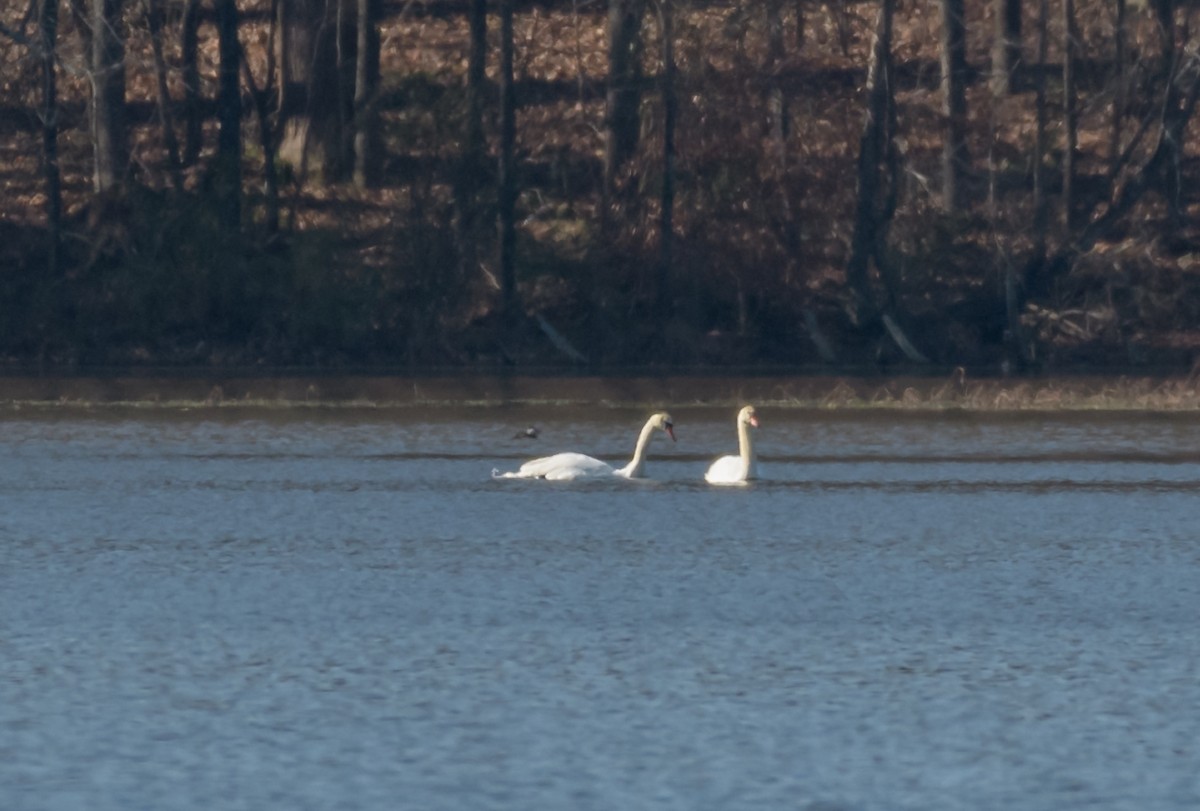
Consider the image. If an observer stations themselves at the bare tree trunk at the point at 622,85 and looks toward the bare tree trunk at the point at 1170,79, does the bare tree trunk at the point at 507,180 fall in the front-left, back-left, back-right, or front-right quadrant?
back-right

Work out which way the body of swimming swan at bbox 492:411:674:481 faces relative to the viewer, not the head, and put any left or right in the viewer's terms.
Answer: facing to the right of the viewer

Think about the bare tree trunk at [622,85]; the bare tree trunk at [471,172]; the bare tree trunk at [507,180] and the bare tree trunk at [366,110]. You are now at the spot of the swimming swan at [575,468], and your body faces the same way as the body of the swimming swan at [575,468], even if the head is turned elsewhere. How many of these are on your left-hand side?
4

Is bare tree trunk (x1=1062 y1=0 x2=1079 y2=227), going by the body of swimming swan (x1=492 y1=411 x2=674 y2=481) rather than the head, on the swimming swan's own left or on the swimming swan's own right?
on the swimming swan's own left

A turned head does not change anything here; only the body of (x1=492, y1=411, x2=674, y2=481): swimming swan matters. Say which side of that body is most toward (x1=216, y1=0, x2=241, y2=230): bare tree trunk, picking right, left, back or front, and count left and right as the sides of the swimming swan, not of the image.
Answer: left

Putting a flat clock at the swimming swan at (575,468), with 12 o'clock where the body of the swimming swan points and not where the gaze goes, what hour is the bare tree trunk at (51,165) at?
The bare tree trunk is roughly at 8 o'clock from the swimming swan.

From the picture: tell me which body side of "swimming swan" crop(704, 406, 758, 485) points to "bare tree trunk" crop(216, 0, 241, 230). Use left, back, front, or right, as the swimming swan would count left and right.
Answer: back

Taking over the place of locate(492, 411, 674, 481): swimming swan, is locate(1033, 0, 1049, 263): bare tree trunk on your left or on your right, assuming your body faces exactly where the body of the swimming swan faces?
on your left

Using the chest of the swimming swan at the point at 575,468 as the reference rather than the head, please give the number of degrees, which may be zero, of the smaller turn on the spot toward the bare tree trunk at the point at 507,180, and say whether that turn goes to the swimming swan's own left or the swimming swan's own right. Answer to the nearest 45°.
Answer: approximately 90° to the swimming swan's own left

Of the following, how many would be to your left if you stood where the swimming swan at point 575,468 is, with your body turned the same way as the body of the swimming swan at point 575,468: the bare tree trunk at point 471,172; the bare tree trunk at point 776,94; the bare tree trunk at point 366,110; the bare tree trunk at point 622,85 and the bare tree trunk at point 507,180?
5

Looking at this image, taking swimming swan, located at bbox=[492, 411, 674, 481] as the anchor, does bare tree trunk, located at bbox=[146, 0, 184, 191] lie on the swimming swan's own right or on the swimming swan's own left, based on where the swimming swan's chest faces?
on the swimming swan's own left

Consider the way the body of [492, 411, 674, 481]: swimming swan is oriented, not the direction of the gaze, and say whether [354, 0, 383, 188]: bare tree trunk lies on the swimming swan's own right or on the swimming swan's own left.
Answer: on the swimming swan's own left

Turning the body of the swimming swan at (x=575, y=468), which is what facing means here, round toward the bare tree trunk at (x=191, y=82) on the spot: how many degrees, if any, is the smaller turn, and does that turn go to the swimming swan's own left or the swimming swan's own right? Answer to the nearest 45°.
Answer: approximately 90° to the swimming swan's own left
